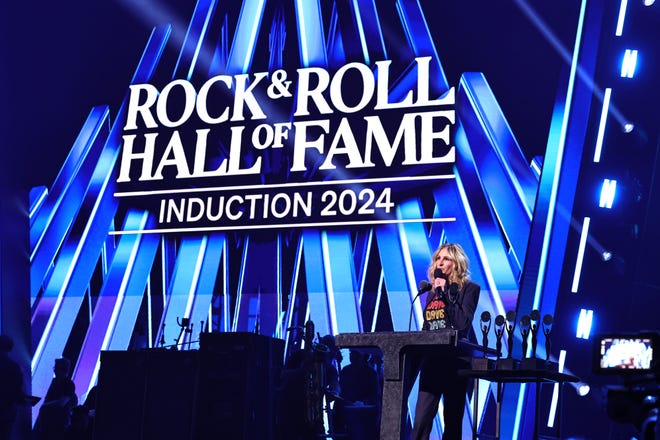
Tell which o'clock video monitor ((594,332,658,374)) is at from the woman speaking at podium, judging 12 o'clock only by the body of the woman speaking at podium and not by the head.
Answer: The video monitor is roughly at 10 o'clock from the woman speaking at podium.

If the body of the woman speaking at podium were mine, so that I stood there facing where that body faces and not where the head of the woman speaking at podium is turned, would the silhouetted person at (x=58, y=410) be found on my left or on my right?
on my right

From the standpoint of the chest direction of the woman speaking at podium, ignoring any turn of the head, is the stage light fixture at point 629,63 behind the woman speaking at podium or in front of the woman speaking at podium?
behind

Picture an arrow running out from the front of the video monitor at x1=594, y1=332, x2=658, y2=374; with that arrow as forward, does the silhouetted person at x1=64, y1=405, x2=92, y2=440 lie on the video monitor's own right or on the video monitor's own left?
on the video monitor's own right

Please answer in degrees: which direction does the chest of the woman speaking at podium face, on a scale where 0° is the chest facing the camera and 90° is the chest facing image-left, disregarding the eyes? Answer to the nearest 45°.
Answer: approximately 45°

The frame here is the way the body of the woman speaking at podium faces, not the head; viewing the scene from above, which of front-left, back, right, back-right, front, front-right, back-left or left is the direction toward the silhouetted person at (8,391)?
right

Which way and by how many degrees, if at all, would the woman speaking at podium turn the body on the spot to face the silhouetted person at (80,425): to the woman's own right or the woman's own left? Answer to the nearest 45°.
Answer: approximately 90° to the woman's own right

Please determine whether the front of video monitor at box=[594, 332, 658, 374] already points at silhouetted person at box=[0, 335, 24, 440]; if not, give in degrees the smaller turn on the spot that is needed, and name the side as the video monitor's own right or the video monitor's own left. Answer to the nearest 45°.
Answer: approximately 135° to the video monitor's own right

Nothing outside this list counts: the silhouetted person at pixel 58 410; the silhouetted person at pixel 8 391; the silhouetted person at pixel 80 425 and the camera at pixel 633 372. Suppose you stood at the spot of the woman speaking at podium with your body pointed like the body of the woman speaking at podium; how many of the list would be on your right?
3
